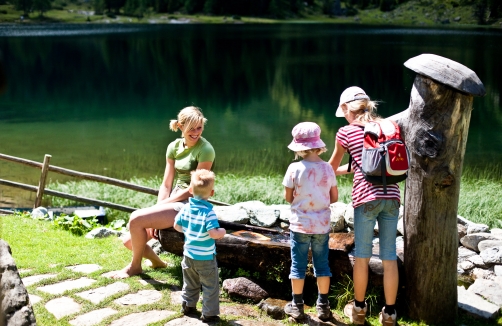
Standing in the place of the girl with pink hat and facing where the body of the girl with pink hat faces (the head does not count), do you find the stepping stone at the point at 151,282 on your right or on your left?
on your left

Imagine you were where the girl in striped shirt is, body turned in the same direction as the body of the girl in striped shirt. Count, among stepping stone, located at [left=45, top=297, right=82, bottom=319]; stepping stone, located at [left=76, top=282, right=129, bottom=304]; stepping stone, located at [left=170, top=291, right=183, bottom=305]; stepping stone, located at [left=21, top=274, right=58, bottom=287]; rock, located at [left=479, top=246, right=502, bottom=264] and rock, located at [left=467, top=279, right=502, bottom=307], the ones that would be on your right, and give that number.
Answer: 2

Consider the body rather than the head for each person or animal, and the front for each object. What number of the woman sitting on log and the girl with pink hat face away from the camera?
1

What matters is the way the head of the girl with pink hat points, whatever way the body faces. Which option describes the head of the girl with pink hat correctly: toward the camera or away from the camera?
away from the camera

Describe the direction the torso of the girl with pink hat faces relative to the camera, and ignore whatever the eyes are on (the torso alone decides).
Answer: away from the camera

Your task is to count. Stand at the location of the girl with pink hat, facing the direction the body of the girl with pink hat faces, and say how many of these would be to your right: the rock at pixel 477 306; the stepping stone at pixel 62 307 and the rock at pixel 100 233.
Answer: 1

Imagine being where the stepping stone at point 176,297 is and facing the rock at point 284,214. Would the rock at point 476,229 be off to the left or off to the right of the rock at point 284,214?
right

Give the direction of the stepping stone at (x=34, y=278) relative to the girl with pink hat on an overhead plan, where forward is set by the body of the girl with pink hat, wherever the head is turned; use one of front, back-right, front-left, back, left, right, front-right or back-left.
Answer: left

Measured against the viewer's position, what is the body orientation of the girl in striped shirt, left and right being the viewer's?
facing away from the viewer and to the left of the viewer

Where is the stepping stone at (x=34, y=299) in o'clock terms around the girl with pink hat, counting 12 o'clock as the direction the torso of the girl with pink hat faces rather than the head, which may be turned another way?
The stepping stone is roughly at 9 o'clock from the girl with pink hat.

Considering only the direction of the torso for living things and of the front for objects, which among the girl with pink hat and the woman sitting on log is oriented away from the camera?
the girl with pink hat
